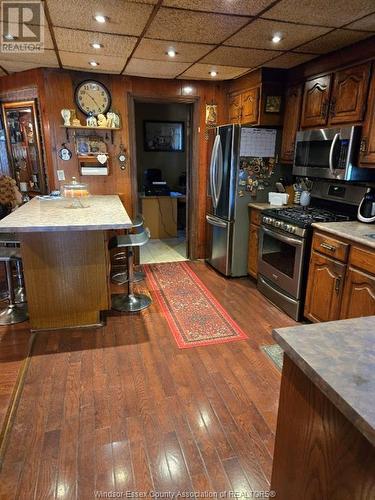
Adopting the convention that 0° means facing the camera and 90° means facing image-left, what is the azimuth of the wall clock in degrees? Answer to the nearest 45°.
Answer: approximately 0°

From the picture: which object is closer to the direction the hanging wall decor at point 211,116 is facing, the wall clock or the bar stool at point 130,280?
the bar stool

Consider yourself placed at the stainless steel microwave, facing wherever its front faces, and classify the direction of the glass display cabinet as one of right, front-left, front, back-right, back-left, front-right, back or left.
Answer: front-right

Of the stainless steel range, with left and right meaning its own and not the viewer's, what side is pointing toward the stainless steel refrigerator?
right

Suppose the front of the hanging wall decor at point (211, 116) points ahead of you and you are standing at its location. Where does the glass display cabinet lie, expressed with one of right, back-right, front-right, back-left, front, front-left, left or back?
right

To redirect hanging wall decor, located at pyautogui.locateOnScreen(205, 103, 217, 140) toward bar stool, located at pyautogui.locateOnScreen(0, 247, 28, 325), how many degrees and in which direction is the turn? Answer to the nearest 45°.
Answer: approximately 45° to its right

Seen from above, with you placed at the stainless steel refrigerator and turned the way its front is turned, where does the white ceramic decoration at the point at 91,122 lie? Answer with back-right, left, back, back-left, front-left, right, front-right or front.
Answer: front-right

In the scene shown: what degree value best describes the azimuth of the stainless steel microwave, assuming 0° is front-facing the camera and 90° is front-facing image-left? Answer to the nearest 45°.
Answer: approximately 45°

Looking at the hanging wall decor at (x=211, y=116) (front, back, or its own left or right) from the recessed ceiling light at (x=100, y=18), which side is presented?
front

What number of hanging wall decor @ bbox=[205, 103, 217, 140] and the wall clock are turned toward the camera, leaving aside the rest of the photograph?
2

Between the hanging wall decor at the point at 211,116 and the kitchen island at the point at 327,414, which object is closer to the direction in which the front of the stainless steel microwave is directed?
the kitchen island

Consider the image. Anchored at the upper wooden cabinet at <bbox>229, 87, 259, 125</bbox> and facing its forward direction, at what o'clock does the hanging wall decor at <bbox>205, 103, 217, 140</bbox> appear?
The hanging wall decor is roughly at 3 o'clock from the upper wooden cabinet.

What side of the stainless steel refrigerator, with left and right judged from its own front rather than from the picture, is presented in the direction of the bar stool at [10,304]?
front

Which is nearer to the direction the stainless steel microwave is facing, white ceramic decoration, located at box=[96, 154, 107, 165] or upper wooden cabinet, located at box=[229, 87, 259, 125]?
the white ceramic decoration
